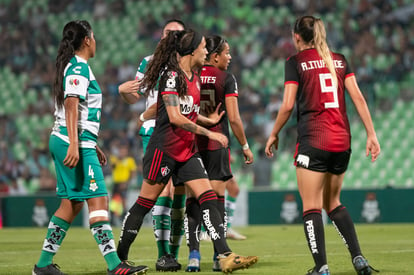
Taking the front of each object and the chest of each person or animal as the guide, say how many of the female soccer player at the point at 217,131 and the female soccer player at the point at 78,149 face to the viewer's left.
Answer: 0

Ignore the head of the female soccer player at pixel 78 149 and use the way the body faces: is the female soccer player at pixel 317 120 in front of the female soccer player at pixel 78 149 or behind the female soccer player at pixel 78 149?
in front

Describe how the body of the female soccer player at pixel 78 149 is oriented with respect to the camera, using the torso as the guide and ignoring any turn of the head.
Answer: to the viewer's right

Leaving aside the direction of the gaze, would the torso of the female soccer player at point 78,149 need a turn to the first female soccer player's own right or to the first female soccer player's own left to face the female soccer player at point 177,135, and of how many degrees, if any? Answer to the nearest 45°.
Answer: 0° — they already face them

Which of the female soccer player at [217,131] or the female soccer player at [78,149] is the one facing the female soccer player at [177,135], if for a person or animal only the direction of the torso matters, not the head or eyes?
the female soccer player at [78,149]

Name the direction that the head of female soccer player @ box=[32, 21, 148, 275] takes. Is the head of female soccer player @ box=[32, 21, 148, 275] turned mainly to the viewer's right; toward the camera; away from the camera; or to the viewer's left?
to the viewer's right
